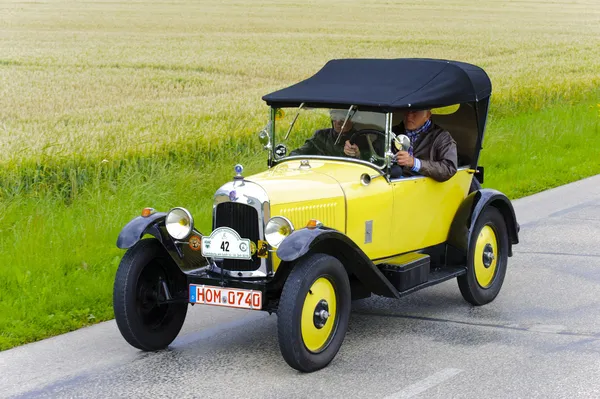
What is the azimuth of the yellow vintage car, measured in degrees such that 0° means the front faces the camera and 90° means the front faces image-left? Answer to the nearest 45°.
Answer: approximately 45°

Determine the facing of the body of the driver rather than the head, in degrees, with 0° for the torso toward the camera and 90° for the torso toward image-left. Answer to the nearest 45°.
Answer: approximately 45°
